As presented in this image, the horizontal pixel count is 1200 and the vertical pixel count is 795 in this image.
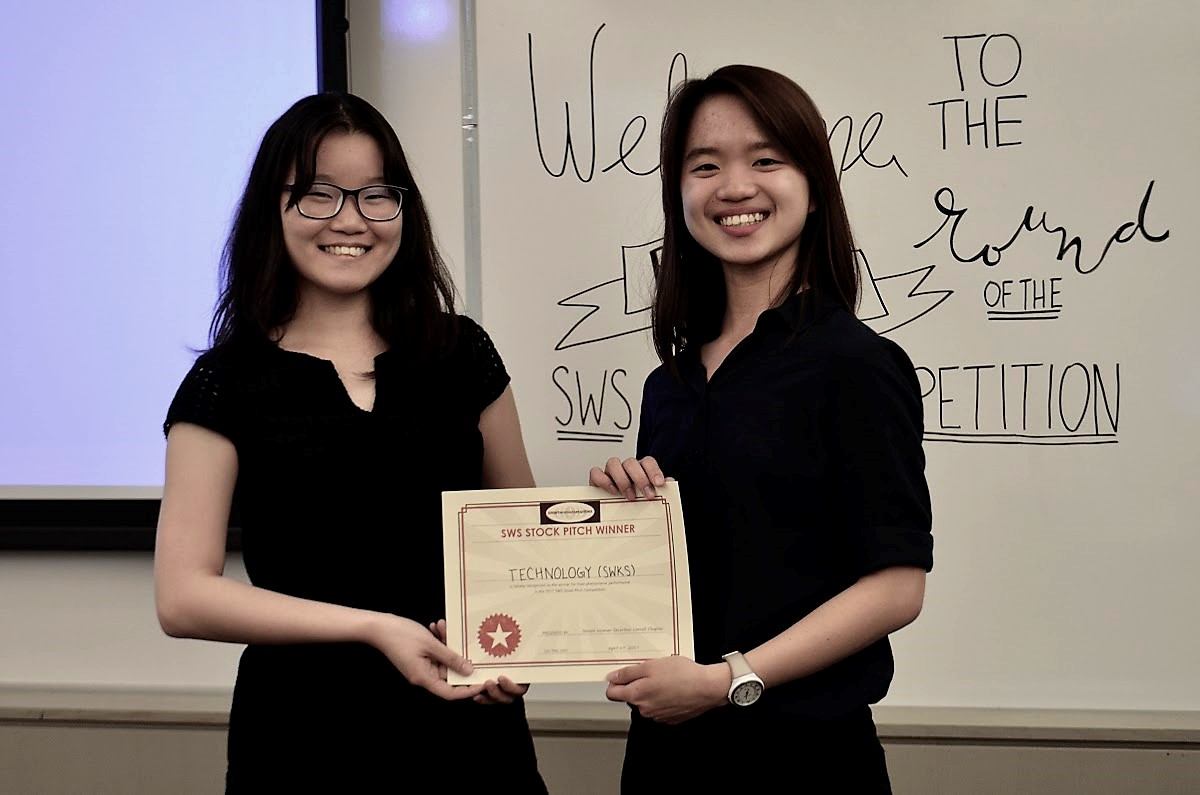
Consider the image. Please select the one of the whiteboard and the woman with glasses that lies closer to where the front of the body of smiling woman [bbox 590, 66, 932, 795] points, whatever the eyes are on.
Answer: the woman with glasses

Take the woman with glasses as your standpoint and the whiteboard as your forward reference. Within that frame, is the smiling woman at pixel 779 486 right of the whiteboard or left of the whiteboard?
right

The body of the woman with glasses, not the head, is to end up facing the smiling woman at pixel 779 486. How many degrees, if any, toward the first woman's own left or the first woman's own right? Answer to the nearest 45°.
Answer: approximately 45° to the first woman's own left

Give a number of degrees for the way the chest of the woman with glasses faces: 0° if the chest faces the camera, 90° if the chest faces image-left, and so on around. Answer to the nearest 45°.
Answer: approximately 0°

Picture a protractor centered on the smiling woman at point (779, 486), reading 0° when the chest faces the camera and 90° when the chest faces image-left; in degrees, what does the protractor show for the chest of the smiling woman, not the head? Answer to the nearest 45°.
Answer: approximately 45°

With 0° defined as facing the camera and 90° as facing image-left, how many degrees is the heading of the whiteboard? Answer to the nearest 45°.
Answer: approximately 0°

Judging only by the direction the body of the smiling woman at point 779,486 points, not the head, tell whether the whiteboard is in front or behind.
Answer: behind

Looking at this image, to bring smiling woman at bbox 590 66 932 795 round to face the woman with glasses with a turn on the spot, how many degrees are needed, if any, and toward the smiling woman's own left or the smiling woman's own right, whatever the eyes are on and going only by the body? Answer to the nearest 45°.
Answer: approximately 45° to the smiling woman's own right

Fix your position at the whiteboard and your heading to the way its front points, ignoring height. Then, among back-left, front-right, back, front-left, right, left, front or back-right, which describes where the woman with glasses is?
front-right

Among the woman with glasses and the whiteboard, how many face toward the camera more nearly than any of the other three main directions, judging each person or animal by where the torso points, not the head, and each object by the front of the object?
2

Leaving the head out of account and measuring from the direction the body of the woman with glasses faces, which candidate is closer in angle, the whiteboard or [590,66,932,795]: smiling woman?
the smiling woman
